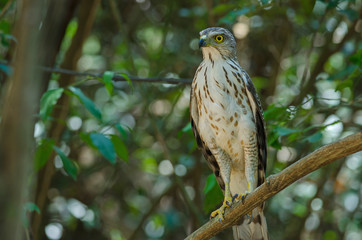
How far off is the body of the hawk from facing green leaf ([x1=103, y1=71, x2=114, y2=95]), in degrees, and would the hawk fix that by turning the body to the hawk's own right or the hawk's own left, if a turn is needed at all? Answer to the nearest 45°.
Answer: approximately 45° to the hawk's own right

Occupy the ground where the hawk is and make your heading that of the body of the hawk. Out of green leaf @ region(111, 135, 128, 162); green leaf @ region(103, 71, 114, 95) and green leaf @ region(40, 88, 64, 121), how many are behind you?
3

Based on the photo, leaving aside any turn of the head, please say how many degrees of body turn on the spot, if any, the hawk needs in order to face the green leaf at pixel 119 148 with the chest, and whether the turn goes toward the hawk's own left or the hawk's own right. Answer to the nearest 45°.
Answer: approximately 45° to the hawk's own right

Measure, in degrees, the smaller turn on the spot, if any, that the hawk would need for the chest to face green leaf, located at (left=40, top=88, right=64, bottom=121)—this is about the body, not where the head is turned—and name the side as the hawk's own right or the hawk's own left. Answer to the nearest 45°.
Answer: approximately 45° to the hawk's own right

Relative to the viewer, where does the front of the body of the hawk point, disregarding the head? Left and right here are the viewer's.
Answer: facing the viewer and to the left of the viewer
